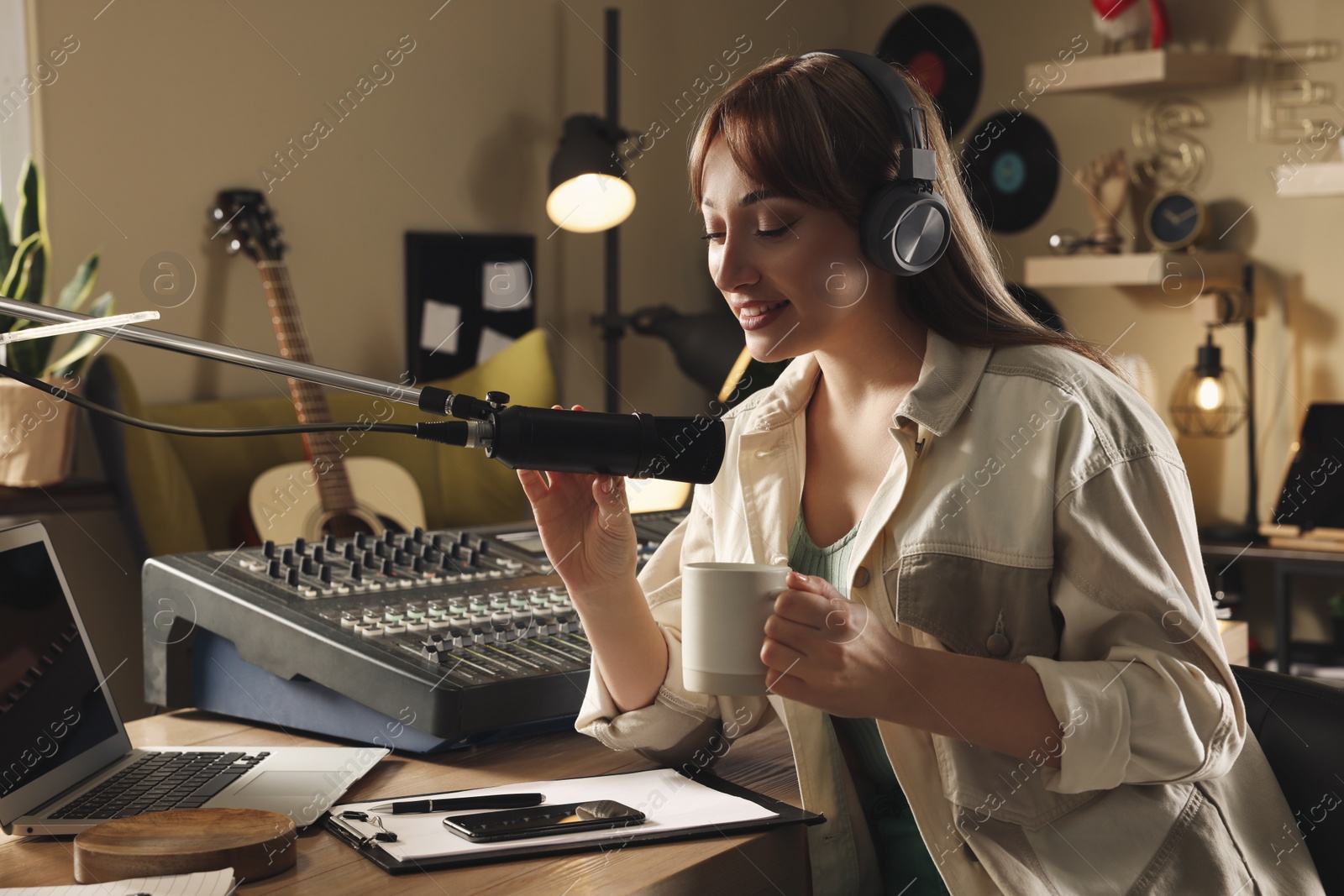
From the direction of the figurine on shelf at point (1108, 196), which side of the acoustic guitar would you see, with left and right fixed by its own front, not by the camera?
left

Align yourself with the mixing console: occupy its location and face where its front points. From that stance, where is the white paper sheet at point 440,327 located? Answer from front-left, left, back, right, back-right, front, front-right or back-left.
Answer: back-left

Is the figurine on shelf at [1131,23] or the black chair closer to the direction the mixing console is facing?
the black chair

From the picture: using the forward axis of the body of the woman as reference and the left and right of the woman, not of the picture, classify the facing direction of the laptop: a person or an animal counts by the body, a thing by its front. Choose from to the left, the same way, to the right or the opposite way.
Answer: the opposite way

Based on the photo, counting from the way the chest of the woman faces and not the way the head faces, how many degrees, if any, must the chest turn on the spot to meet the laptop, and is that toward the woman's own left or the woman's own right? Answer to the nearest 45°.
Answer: approximately 45° to the woman's own right

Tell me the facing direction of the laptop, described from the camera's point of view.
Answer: facing to the right of the viewer

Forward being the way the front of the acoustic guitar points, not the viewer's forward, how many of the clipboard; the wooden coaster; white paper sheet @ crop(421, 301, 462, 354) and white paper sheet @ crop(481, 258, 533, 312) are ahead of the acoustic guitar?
2

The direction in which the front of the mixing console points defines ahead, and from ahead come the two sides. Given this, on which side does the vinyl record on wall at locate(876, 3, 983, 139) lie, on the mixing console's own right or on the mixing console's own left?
on the mixing console's own left

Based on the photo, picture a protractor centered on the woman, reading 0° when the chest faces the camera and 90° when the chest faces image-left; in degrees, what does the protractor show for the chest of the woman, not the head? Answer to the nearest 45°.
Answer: approximately 45°

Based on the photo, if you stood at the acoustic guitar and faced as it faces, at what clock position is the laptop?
The laptop is roughly at 12 o'clock from the acoustic guitar.

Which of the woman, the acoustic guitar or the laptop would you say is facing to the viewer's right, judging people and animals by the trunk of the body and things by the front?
the laptop
